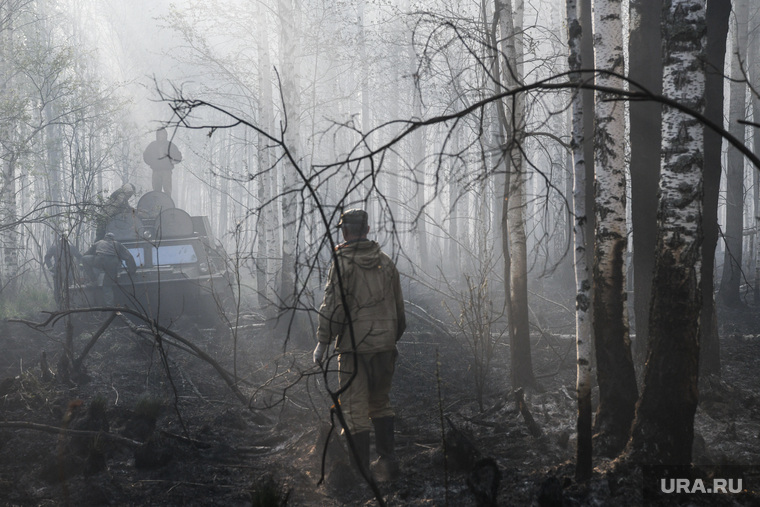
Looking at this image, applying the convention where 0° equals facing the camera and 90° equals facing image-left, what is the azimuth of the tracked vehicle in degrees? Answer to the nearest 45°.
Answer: approximately 45°

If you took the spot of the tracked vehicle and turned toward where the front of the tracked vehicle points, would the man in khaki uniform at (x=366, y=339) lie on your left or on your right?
on your left

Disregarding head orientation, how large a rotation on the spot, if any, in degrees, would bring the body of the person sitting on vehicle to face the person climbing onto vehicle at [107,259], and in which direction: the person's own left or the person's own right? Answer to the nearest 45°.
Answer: approximately 90° to the person's own right

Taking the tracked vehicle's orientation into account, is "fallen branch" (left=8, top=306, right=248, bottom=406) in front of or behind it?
in front

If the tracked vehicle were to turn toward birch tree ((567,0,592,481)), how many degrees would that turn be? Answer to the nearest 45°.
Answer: approximately 45° to its left

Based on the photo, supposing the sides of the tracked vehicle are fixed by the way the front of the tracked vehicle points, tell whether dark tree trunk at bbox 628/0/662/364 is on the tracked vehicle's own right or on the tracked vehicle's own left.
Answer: on the tracked vehicle's own left

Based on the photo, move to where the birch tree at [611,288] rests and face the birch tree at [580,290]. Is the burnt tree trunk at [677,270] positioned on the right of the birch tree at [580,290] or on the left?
left

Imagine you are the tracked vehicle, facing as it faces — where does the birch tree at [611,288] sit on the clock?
The birch tree is roughly at 10 o'clock from the tracked vehicle.
